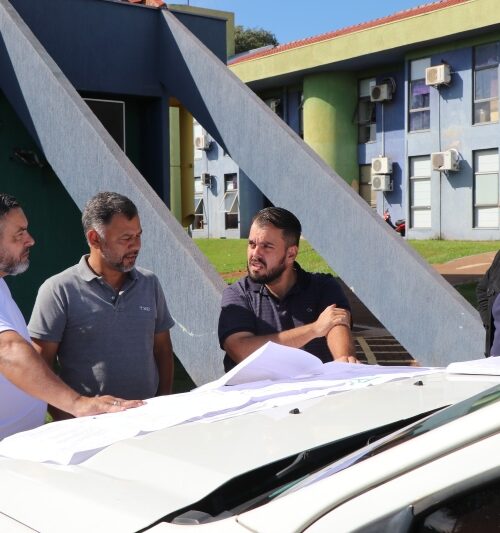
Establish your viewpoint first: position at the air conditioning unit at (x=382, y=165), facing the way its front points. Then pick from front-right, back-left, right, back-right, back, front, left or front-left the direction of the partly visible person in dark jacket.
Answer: front-left

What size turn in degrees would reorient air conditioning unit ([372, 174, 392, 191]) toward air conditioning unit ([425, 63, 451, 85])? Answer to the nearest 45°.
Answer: approximately 90° to its left

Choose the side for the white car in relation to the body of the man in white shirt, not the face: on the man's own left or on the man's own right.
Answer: on the man's own right

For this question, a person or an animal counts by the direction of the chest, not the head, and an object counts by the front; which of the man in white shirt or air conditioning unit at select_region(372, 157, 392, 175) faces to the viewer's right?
the man in white shirt

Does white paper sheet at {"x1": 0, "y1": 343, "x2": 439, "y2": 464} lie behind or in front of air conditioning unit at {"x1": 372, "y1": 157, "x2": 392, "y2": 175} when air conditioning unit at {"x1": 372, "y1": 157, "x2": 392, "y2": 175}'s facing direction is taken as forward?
in front

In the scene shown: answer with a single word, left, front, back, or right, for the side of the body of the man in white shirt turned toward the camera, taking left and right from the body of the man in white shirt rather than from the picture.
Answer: right

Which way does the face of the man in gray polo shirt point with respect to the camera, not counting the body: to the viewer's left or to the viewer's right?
to the viewer's right

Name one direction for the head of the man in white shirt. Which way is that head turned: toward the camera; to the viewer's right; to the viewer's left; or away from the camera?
to the viewer's right

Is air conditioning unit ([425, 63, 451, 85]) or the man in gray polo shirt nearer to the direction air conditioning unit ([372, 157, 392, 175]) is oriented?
the man in gray polo shirt

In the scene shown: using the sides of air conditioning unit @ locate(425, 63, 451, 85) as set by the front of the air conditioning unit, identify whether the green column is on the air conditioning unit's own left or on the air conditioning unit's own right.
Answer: on the air conditioning unit's own right

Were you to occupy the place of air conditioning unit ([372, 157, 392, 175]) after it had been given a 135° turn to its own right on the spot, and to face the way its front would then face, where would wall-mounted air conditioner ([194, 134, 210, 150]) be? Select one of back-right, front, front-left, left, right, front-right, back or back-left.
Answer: front-left

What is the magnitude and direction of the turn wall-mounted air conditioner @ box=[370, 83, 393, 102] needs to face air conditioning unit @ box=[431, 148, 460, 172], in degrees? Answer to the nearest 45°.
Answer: approximately 90° to its left
